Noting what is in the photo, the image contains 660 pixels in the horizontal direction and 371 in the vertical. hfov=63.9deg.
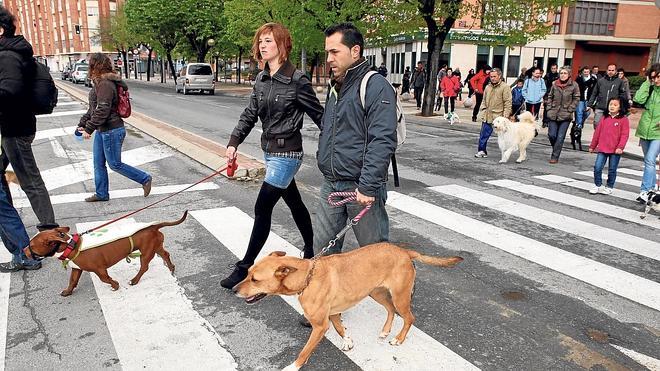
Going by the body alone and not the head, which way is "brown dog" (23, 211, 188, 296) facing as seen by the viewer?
to the viewer's left

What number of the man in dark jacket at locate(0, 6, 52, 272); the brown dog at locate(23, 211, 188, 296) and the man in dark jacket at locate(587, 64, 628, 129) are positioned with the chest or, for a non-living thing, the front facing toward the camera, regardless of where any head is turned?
1

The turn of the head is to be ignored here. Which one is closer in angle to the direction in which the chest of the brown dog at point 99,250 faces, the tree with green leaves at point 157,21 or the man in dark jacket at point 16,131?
the man in dark jacket

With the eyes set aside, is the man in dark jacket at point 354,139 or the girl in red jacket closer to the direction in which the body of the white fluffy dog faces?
the man in dark jacket

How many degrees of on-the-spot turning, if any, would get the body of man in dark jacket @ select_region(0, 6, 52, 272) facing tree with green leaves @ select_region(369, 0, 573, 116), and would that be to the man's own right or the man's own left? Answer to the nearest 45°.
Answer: approximately 135° to the man's own right

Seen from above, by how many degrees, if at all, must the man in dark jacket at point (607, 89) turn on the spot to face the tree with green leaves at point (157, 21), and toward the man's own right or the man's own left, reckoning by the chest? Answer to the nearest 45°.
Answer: approximately 135° to the man's own right

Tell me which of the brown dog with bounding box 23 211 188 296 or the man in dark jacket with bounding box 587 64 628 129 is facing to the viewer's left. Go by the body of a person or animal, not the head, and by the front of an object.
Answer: the brown dog

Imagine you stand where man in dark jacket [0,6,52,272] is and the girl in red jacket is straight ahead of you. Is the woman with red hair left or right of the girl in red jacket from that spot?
right

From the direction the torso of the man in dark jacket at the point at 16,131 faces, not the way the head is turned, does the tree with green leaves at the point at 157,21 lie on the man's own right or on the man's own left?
on the man's own right

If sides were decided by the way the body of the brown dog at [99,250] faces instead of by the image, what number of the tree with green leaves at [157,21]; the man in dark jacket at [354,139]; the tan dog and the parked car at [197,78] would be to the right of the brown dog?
2

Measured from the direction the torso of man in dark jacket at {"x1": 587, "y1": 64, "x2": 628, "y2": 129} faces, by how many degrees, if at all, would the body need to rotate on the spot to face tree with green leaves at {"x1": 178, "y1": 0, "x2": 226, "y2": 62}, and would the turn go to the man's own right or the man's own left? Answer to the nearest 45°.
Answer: approximately 135° to the man's own right

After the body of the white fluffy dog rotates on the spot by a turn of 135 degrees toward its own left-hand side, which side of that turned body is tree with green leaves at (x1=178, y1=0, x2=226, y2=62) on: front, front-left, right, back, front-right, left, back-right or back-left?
back-left

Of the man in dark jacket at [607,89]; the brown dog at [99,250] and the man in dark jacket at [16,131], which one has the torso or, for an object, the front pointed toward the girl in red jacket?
the man in dark jacket at [607,89]

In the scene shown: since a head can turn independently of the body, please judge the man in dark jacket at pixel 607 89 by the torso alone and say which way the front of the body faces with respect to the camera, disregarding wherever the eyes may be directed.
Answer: toward the camera

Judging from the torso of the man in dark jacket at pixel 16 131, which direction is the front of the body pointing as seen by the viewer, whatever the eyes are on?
to the viewer's left

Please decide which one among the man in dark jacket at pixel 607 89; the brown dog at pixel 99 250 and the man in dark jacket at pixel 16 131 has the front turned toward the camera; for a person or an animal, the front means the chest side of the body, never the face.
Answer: the man in dark jacket at pixel 607 89
